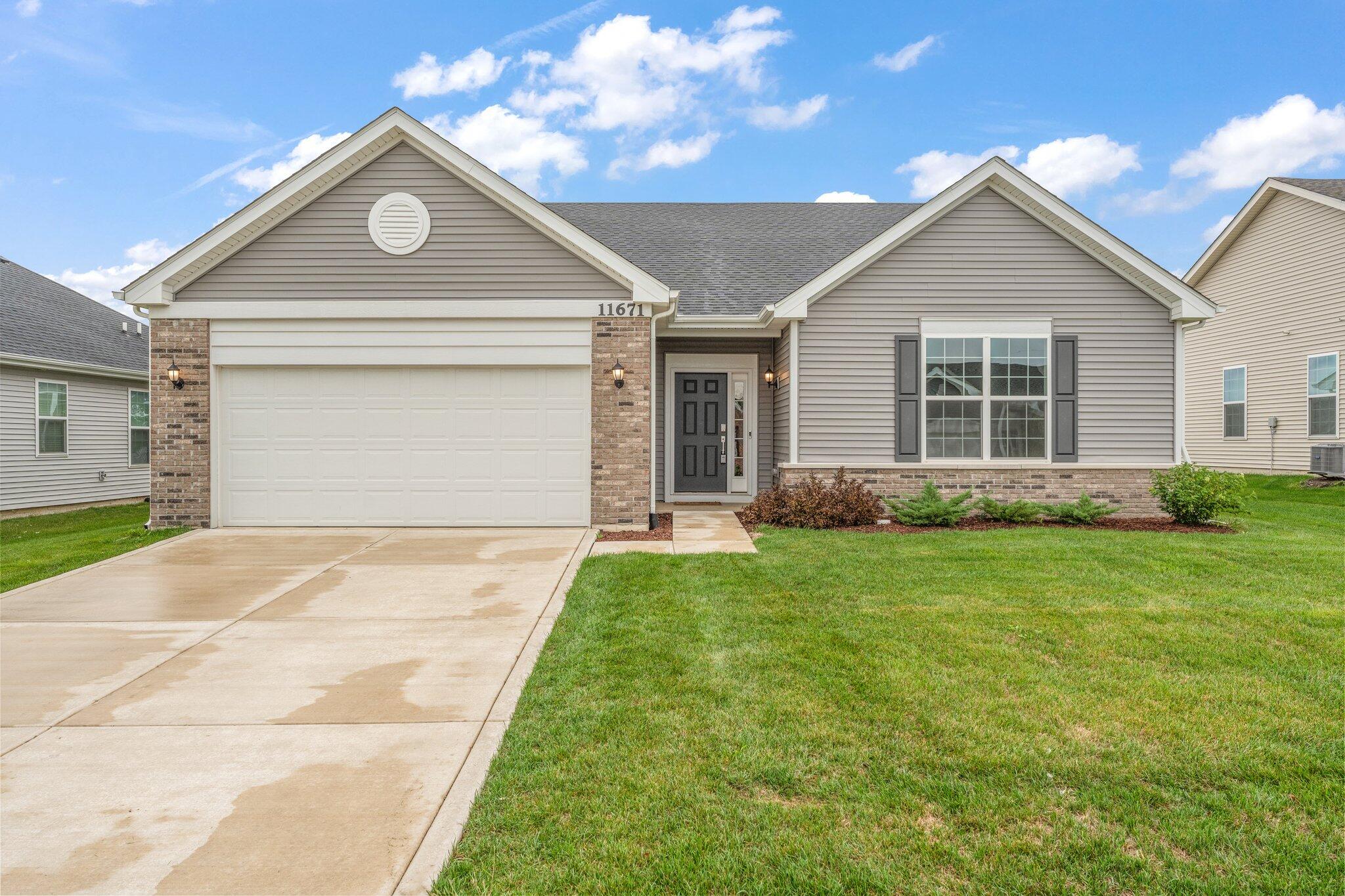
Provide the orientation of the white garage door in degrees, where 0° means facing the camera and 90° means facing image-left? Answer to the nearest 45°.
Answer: approximately 0°

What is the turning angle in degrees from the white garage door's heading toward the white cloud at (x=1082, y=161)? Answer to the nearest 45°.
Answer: approximately 135° to its left

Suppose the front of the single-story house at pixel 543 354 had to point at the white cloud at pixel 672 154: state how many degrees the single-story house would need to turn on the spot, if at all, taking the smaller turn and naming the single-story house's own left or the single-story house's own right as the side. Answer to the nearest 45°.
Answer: approximately 180°

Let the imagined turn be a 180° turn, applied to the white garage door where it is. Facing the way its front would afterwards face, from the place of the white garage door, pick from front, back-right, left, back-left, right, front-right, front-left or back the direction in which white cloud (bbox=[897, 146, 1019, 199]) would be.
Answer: front-right

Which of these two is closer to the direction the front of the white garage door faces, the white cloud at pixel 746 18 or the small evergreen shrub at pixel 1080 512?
the small evergreen shrub

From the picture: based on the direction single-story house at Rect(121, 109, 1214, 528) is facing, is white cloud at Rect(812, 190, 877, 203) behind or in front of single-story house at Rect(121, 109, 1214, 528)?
behind

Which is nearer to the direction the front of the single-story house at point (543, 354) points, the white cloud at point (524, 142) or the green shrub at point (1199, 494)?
the green shrub

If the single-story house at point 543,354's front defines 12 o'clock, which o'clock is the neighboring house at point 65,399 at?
The neighboring house is roughly at 4 o'clock from the single-story house.

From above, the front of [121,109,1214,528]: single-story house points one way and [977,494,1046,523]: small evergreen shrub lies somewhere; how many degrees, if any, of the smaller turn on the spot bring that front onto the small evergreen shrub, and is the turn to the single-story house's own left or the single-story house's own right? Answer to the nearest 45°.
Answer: approximately 90° to the single-story house's own left

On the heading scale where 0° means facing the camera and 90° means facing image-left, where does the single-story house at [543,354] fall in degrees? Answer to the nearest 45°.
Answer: approximately 0°
